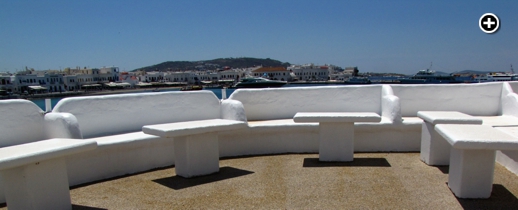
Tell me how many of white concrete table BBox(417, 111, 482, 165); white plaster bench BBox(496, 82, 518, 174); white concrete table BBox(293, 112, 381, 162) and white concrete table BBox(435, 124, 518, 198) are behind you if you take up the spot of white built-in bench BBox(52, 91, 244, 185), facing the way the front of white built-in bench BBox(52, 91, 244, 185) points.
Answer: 0

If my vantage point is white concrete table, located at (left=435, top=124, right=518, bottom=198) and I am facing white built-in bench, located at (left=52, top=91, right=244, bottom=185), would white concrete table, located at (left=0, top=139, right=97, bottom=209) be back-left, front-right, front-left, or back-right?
front-left

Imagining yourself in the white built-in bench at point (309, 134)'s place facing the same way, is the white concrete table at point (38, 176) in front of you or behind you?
in front

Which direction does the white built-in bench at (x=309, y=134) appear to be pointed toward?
toward the camera

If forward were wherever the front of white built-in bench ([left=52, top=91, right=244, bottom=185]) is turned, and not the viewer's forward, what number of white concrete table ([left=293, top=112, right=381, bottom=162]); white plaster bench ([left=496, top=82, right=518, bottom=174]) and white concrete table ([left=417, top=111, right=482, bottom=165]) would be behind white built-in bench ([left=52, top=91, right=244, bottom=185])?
0

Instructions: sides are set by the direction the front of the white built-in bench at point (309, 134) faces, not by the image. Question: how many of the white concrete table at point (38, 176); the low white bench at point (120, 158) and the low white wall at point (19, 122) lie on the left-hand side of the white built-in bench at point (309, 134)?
0

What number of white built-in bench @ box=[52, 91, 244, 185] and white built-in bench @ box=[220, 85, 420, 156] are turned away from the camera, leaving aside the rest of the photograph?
0

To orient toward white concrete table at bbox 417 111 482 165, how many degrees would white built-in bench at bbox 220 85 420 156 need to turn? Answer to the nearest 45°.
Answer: approximately 90° to its left

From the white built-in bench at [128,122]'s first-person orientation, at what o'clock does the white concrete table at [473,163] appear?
The white concrete table is roughly at 12 o'clock from the white built-in bench.

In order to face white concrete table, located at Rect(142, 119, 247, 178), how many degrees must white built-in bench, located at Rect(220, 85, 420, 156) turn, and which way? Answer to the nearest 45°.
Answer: approximately 45° to its right

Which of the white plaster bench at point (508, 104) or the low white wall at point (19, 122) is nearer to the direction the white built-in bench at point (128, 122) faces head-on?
the white plaster bench

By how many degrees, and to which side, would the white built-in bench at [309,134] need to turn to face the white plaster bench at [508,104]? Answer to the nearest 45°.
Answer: approximately 90° to its left

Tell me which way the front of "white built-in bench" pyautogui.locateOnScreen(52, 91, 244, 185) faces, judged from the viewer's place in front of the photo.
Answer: facing the viewer and to the right of the viewer

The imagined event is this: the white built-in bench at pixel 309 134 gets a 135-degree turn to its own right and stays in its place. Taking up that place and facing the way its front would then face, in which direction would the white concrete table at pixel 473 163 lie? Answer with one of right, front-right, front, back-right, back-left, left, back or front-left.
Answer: back

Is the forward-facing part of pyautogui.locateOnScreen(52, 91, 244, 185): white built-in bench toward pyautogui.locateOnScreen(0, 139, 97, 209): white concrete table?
no

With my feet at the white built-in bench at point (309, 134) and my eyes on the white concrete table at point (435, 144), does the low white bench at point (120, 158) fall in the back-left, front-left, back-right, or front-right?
back-right

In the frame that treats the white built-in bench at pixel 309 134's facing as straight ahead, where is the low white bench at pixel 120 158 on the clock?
The low white bench is roughly at 2 o'clock from the white built-in bench.
